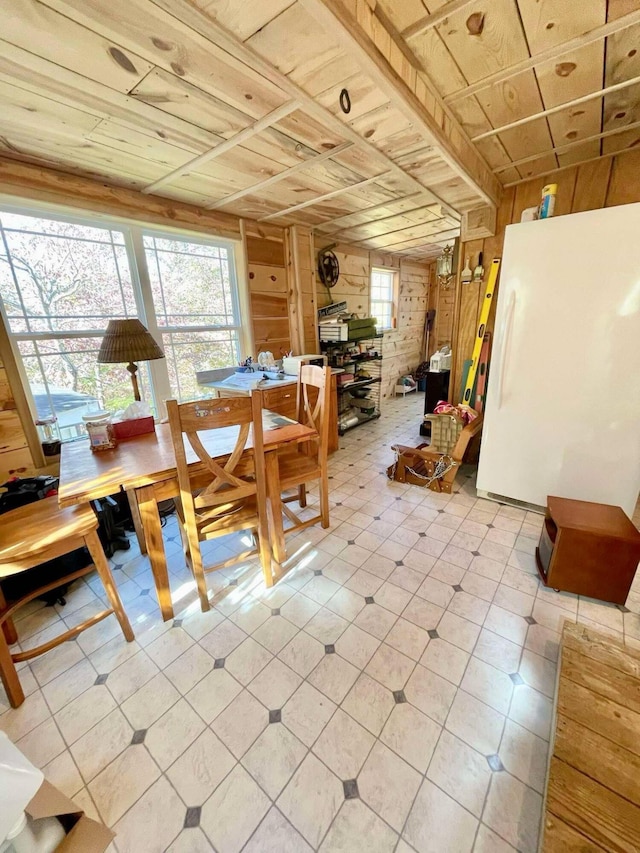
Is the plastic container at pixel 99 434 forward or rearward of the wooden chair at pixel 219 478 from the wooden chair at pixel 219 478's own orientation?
forward

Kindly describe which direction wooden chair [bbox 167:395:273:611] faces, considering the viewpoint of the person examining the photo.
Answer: facing away from the viewer and to the left of the viewer

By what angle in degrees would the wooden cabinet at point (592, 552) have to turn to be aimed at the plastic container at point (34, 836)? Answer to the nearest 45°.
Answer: approximately 45° to its left

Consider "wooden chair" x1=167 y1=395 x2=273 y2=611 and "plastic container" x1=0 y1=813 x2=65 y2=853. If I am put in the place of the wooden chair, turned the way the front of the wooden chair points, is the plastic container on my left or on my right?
on my left

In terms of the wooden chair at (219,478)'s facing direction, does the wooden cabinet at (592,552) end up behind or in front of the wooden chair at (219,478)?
behind

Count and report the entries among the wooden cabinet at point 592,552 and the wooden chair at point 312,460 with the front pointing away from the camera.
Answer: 0

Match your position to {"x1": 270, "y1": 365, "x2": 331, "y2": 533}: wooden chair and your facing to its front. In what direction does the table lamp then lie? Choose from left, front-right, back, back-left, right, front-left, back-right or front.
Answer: front-right

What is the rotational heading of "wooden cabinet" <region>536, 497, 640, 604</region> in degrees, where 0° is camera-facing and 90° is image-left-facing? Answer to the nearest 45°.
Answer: approximately 90°

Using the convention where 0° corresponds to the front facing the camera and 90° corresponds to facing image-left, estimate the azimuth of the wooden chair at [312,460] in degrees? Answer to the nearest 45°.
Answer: approximately 45°

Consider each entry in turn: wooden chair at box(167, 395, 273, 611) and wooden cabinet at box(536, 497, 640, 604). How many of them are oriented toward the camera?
0

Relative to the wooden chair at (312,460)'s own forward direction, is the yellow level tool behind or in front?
behind

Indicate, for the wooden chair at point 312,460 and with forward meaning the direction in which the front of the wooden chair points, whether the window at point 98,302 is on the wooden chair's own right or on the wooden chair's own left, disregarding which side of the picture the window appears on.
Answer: on the wooden chair's own right
